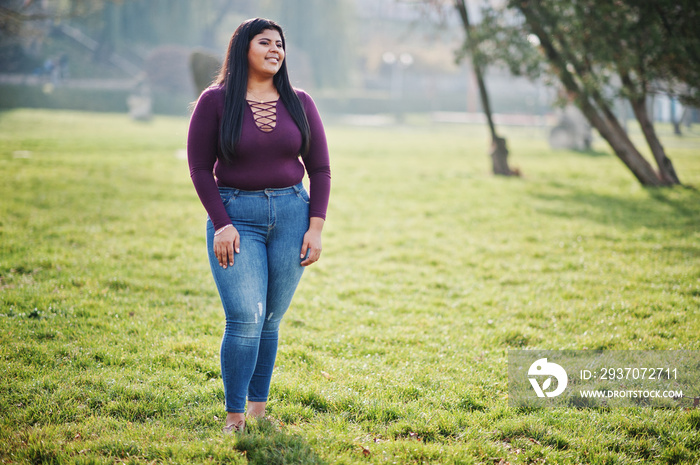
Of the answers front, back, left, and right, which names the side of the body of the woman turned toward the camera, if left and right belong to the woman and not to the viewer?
front

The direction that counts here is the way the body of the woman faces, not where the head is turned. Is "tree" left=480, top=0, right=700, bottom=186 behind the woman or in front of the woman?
behind

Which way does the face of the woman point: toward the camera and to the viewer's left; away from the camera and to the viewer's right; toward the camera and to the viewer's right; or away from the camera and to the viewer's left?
toward the camera and to the viewer's right

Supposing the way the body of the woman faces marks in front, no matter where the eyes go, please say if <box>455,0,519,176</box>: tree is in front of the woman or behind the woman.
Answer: behind
